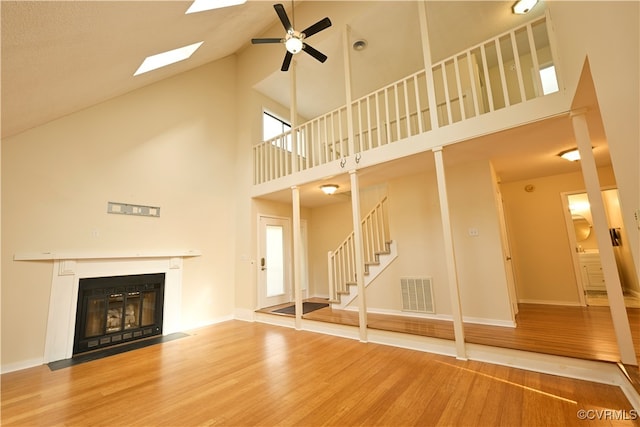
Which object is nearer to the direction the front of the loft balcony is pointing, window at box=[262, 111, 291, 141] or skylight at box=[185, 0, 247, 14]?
the skylight

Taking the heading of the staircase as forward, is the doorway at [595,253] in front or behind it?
behind

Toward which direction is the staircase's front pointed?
to the viewer's left

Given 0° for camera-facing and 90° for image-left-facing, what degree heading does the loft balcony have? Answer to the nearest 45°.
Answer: approximately 45°

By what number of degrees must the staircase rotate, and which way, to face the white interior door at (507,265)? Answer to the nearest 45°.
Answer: approximately 180°

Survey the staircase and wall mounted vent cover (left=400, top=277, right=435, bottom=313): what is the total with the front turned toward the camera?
1

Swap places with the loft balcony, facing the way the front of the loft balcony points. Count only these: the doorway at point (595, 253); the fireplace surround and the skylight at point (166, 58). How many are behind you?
1

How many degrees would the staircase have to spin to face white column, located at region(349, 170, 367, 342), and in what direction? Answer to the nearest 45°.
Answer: approximately 90° to its left

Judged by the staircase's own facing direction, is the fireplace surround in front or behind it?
in front

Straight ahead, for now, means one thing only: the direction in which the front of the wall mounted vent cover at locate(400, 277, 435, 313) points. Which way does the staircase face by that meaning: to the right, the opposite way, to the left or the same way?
to the right
